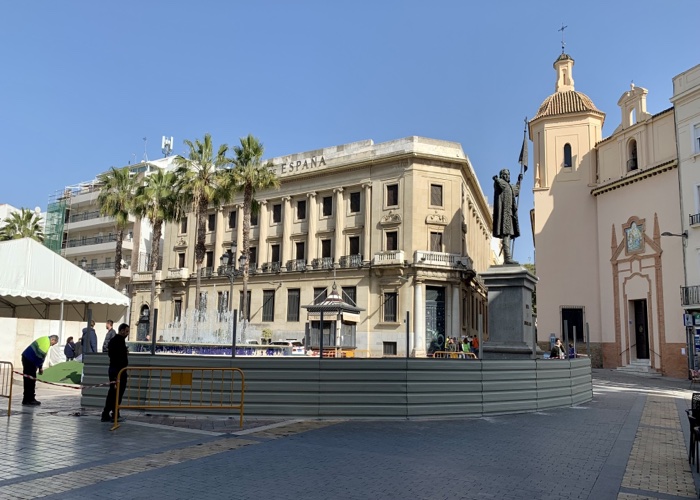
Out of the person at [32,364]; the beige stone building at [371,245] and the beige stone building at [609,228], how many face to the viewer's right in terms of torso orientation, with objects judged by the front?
1

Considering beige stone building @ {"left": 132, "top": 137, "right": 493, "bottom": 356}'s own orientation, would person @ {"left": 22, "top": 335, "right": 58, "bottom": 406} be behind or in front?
in front

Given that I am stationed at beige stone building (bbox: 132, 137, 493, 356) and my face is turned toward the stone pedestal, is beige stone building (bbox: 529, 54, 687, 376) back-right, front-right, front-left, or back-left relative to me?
front-left

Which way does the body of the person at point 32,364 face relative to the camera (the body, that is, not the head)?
to the viewer's right

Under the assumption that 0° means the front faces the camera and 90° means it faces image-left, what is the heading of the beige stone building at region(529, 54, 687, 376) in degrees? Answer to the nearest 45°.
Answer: approximately 45°

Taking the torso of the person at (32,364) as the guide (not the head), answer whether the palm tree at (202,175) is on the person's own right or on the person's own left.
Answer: on the person's own left

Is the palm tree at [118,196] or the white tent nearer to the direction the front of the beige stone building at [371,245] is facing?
the white tent

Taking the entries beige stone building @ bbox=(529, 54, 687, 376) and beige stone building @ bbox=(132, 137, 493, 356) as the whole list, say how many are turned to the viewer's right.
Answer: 0

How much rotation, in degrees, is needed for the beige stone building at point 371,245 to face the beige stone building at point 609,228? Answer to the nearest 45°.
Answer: approximately 90° to its left

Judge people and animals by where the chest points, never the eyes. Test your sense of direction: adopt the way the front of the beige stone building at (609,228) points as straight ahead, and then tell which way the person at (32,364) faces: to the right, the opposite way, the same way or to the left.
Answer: the opposite way

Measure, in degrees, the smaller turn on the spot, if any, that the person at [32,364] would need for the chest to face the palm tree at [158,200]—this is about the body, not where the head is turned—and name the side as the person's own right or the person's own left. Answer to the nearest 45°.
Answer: approximately 90° to the person's own left

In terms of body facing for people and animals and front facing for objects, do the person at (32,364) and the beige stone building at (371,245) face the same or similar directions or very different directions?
very different directions

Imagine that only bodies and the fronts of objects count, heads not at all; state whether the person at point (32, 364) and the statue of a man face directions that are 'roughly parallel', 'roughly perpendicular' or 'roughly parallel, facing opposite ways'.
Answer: roughly perpendicular
